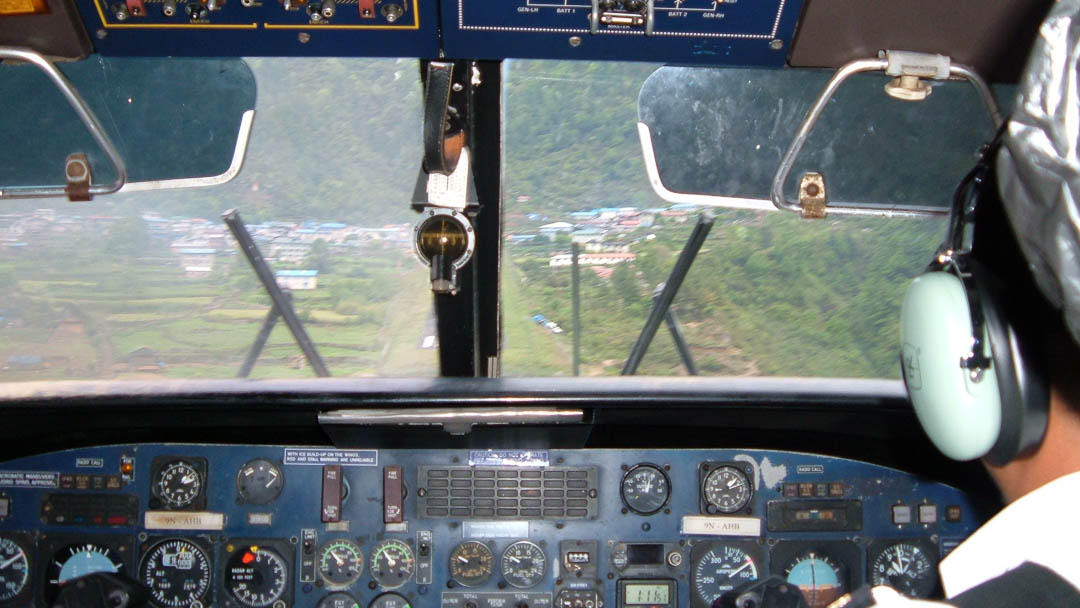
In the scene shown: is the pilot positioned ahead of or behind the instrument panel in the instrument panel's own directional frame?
ahead

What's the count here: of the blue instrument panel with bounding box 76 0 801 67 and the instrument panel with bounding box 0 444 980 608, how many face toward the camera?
2

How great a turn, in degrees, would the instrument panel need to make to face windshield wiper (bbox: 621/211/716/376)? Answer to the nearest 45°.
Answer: approximately 135° to its left

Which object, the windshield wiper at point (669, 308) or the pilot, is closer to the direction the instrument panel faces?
the pilot

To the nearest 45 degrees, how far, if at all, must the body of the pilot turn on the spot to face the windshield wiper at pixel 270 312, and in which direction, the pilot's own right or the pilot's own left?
approximately 45° to the pilot's own left

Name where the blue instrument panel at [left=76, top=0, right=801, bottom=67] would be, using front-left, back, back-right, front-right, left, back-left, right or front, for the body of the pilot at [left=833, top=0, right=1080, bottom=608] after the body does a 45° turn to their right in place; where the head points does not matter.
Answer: left

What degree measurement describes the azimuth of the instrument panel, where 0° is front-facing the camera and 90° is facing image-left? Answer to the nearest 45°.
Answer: approximately 0°

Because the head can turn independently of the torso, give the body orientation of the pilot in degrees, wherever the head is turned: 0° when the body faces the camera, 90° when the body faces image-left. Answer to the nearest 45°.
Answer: approximately 180°
